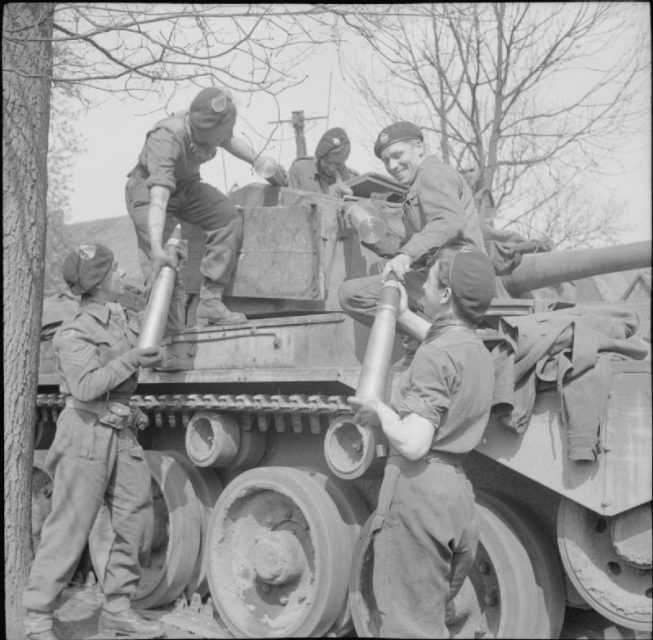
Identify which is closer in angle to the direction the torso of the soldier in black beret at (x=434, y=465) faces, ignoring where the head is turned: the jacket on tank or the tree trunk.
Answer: the tree trunk

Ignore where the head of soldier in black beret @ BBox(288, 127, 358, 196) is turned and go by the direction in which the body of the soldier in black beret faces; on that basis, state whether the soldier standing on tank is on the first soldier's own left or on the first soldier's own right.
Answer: on the first soldier's own right

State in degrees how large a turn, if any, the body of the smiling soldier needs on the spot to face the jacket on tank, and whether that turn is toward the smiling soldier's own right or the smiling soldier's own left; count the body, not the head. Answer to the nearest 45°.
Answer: approximately 90° to the smiling soldier's own left

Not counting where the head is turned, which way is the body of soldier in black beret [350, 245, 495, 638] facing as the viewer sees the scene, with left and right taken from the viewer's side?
facing away from the viewer and to the left of the viewer

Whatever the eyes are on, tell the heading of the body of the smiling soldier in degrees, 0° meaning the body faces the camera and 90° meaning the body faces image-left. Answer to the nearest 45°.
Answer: approximately 45°
